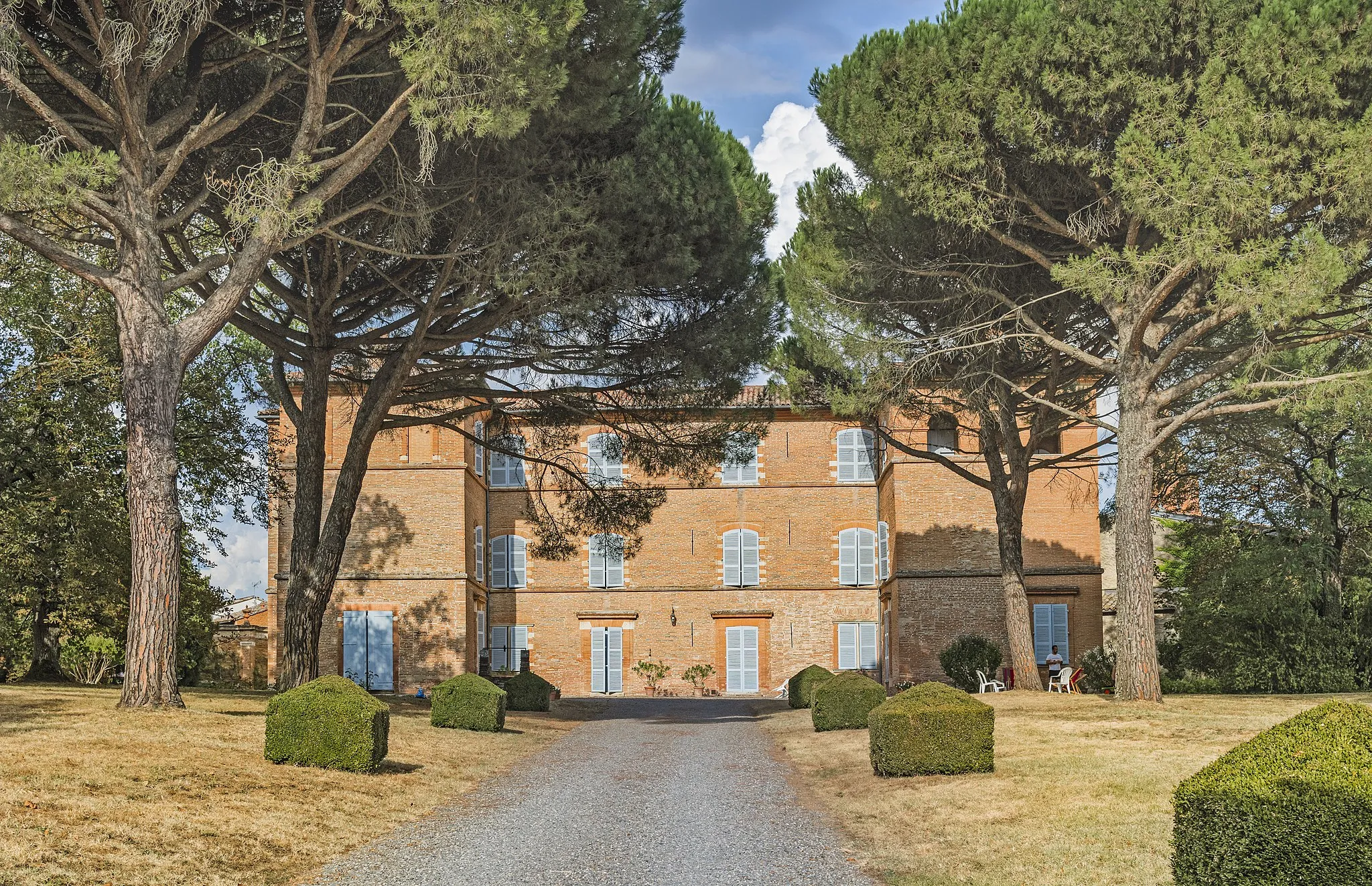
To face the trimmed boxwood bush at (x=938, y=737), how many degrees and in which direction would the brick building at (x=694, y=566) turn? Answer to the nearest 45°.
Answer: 0° — it already faces it

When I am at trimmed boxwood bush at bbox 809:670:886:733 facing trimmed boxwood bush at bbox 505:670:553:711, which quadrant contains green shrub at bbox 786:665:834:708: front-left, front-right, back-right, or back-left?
front-right

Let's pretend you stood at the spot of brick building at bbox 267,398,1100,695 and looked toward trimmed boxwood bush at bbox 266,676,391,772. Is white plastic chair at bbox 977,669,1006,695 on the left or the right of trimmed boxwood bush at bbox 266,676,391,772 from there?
left

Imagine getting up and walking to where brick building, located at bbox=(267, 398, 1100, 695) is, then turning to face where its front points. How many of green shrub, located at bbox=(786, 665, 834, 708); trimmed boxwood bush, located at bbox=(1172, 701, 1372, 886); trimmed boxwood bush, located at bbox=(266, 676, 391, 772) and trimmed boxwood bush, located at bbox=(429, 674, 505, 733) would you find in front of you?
4

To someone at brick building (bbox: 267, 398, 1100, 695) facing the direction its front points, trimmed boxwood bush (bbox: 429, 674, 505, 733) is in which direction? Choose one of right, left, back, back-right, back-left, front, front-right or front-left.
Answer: front

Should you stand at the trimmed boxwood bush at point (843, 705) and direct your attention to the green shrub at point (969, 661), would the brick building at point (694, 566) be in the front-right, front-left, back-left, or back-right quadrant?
front-left

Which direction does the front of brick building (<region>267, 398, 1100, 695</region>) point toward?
toward the camera

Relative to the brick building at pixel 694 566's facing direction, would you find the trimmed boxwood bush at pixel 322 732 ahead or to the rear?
ahead

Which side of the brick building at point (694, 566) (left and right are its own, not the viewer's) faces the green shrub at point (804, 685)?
front

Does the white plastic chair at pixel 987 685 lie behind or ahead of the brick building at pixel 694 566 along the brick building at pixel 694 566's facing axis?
ahead

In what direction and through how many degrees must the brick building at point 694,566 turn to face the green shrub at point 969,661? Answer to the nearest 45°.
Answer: approximately 45° to its left

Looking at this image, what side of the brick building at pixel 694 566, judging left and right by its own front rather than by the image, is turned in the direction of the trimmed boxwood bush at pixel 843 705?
front
